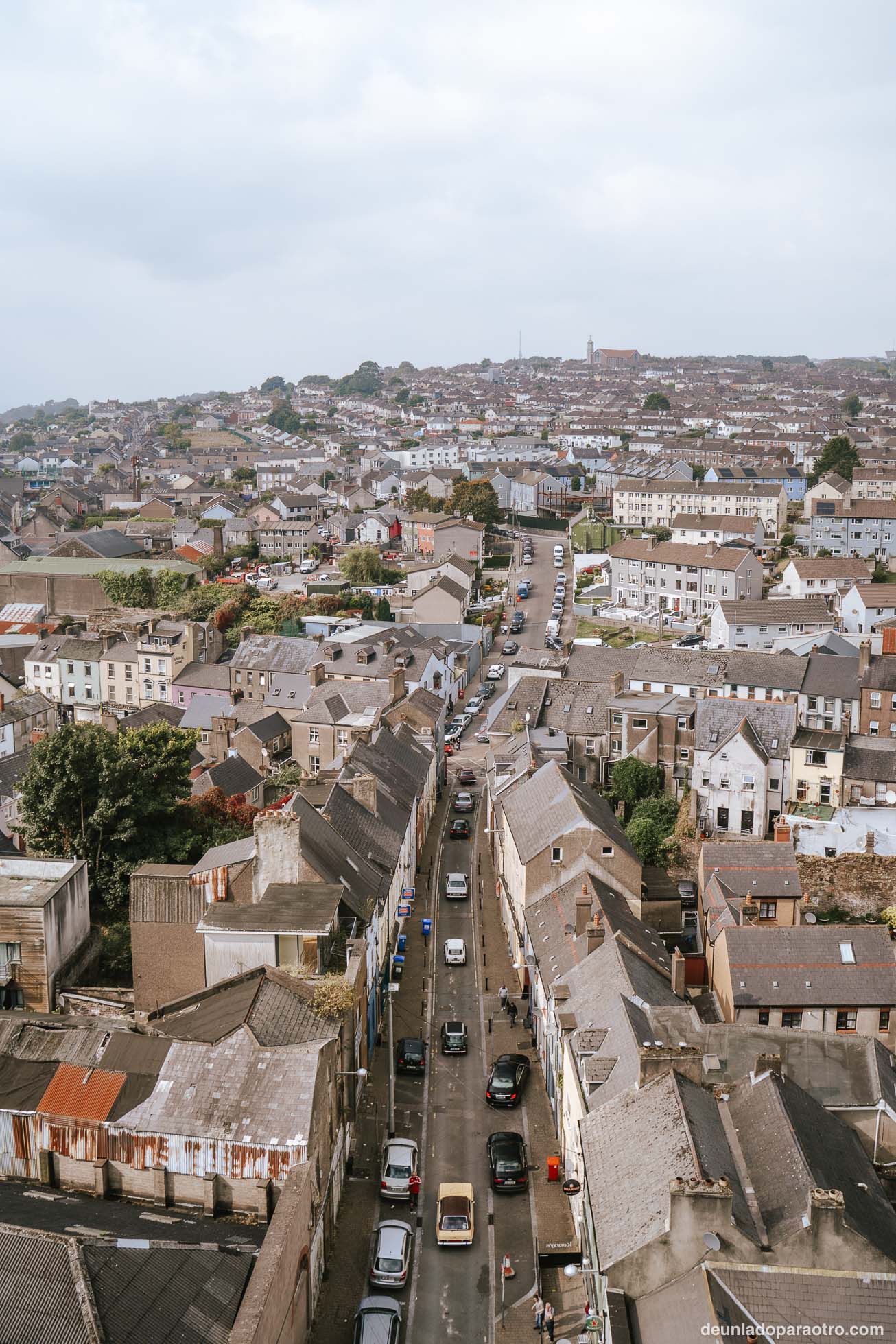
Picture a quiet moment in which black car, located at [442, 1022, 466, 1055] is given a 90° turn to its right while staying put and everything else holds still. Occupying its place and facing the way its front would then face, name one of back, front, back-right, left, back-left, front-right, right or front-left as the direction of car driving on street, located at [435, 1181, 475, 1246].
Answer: left

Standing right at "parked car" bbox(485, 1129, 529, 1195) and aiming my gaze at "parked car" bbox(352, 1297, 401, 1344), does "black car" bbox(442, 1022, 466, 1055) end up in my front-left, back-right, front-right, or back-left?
back-right
